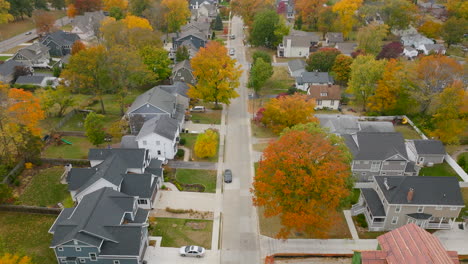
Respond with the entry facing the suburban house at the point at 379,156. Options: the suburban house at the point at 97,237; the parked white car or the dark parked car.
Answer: the suburban house at the point at 97,237

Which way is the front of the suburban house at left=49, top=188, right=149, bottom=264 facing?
to the viewer's right

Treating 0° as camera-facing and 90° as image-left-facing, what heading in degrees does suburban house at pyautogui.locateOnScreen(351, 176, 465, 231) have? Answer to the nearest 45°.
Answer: approximately 90°

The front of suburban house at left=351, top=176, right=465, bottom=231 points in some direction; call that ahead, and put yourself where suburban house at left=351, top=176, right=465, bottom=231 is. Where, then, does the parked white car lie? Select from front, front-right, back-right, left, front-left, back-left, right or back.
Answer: front-left

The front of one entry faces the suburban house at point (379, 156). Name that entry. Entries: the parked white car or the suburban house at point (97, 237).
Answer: the suburban house at point (97, 237)

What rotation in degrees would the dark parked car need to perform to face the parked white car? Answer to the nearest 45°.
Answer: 0° — it already faces it

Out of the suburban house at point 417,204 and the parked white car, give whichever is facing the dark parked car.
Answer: the suburban house

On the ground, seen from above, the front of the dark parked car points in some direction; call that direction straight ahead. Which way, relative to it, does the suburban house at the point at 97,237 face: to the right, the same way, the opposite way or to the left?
to the left

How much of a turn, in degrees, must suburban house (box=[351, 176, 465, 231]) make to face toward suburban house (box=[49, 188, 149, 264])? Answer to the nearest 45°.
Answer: approximately 45° to its left
